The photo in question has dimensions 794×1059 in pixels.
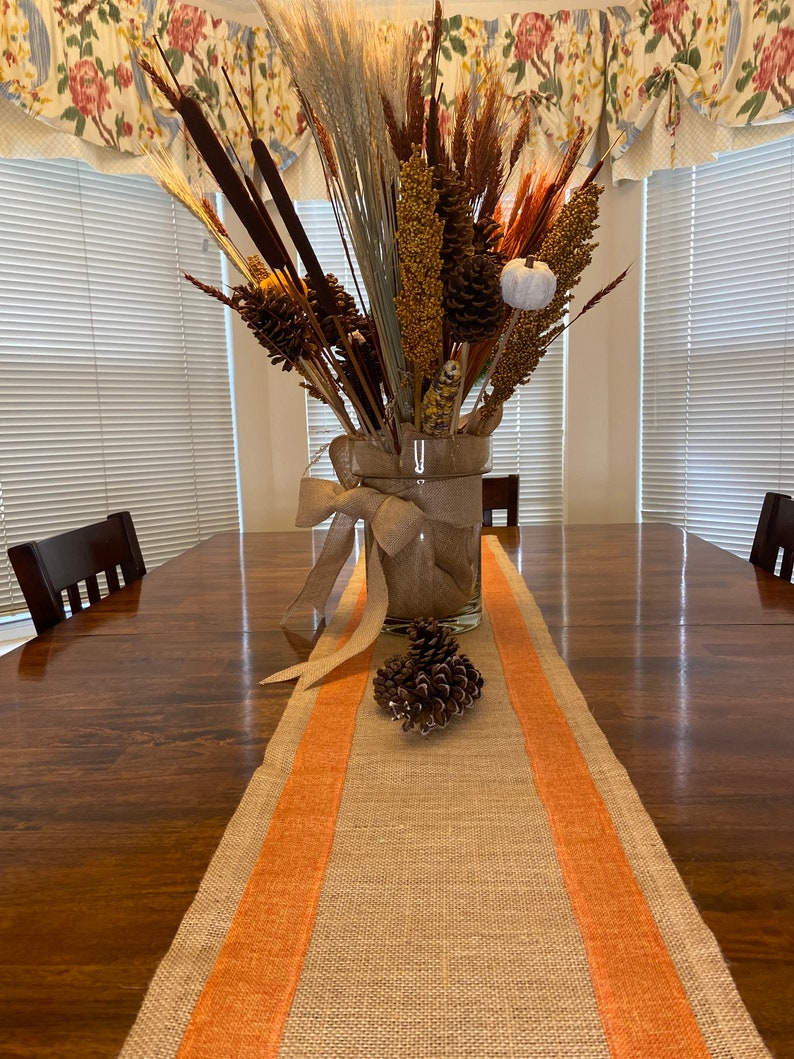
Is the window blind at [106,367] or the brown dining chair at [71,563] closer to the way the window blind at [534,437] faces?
the brown dining chair

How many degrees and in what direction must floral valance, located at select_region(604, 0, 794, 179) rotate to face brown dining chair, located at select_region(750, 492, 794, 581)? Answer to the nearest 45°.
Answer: approximately 45° to its left

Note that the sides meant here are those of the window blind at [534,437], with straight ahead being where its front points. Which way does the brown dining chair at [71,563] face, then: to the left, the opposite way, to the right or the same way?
to the left

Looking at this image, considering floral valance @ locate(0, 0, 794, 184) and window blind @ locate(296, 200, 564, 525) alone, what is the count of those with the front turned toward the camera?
2

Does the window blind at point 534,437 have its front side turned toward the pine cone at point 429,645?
yes

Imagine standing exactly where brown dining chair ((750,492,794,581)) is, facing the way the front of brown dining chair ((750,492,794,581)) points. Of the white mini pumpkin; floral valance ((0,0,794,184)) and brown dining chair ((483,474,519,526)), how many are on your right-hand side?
2

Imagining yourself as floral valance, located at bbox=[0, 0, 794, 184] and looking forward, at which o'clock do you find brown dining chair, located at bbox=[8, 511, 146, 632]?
The brown dining chair is roughly at 1 o'clock from the floral valance.

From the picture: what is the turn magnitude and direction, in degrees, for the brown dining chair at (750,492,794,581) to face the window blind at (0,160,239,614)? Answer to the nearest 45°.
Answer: approximately 45° to its right

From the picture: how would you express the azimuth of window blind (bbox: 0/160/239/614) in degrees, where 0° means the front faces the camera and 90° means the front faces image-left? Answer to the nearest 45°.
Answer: approximately 315°

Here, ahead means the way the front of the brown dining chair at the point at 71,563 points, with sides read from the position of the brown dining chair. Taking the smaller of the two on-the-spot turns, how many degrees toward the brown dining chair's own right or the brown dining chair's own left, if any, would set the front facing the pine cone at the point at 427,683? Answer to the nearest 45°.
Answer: approximately 45° to the brown dining chair's own right

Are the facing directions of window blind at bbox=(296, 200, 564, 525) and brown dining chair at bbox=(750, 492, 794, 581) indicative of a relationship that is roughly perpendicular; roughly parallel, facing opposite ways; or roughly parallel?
roughly perpendicular
